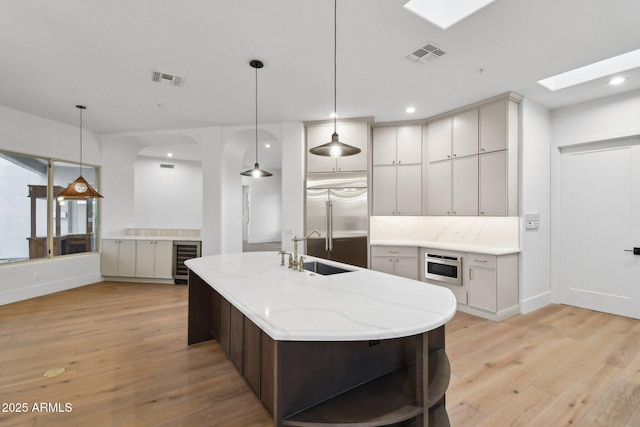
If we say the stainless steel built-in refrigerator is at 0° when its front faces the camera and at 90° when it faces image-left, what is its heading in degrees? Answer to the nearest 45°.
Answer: approximately 0°

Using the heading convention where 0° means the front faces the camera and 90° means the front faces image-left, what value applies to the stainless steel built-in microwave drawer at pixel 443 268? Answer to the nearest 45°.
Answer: approximately 45°

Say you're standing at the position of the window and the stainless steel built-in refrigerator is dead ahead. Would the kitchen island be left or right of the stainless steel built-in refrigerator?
right
